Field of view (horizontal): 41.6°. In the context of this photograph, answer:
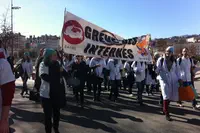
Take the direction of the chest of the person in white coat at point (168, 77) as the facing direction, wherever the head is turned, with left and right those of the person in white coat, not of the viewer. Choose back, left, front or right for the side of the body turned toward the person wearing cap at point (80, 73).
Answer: right

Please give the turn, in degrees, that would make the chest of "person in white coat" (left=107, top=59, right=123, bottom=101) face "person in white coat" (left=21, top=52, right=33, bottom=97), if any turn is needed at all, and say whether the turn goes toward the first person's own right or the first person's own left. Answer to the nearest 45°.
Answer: approximately 90° to the first person's own right

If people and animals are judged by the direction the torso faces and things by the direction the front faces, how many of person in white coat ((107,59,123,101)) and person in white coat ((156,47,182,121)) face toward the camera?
2

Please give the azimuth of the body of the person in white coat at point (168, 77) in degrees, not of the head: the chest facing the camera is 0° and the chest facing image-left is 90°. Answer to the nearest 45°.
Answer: approximately 0°

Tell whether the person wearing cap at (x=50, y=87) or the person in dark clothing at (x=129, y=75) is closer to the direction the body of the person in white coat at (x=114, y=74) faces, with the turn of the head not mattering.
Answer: the person wearing cap

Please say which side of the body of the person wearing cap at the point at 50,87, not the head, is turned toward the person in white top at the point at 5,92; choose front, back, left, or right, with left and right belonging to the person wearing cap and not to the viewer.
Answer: right
